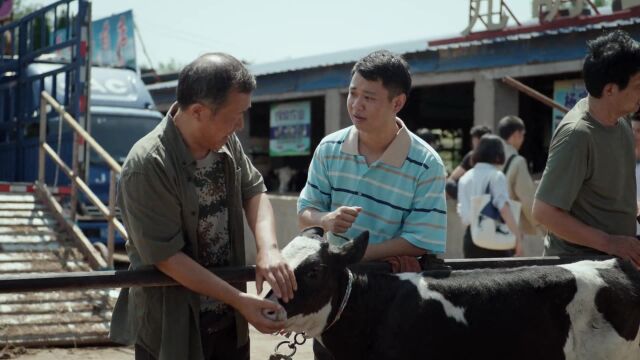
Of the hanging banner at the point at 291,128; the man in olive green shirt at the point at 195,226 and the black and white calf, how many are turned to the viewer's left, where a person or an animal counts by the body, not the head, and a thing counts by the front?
1

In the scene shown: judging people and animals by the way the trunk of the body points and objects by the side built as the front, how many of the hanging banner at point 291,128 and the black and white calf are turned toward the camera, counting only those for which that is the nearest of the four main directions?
1

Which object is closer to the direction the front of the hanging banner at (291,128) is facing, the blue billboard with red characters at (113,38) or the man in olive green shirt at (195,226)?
the man in olive green shirt

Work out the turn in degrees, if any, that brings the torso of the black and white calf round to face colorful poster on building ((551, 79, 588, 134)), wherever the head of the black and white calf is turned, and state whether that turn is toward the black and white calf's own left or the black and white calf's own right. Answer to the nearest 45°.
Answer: approximately 90° to the black and white calf's own right

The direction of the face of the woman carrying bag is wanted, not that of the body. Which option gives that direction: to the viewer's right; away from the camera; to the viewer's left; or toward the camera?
away from the camera

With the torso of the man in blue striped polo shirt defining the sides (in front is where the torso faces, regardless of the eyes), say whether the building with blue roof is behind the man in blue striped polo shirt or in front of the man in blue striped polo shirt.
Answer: behind

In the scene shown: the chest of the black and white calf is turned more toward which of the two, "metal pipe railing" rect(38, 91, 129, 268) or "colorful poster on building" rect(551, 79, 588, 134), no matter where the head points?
the metal pipe railing

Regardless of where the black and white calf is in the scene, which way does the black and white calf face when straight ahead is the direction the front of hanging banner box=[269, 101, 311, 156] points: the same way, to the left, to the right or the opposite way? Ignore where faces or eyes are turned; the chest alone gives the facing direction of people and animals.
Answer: to the right

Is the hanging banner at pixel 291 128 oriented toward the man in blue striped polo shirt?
yes

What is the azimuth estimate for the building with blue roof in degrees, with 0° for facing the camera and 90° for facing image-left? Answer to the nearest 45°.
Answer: approximately 45°

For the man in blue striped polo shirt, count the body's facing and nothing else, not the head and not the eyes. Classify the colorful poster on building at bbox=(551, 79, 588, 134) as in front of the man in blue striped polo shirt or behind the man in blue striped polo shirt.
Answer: behind
